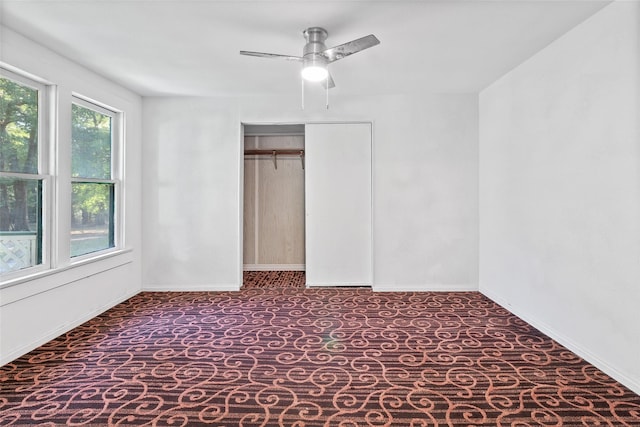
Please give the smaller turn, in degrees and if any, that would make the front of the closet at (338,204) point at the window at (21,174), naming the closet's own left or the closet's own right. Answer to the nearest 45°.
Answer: approximately 45° to the closet's own right

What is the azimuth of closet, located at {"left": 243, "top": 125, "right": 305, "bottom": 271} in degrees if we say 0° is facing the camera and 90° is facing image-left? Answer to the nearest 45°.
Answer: approximately 0°

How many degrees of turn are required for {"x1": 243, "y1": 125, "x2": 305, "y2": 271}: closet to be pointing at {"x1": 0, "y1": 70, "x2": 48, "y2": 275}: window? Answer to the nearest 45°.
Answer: approximately 45° to its right
